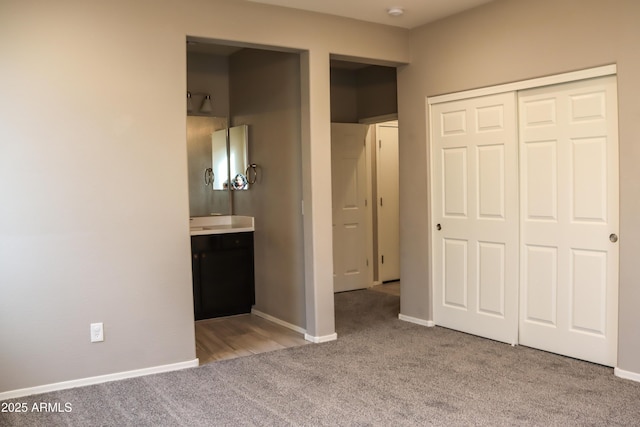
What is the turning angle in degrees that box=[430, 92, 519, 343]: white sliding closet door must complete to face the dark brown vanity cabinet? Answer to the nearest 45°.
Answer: approximately 45° to its right

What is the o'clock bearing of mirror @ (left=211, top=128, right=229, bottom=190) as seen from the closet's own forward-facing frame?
The mirror is roughly at 2 o'clock from the closet.

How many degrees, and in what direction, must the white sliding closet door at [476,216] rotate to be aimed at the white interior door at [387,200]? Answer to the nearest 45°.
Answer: approximately 90° to its right

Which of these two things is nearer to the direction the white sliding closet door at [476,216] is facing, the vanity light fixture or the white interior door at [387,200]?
the vanity light fixture

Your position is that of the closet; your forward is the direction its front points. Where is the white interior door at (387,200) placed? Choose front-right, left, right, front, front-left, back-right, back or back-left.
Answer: right

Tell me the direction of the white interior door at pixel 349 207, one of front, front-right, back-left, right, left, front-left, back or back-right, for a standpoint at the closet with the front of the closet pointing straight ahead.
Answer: right

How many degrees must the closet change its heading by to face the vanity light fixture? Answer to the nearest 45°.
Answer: approximately 45° to its right

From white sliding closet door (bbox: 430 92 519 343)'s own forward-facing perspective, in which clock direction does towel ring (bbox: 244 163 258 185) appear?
The towel ring is roughly at 2 o'clock from the white sliding closet door.

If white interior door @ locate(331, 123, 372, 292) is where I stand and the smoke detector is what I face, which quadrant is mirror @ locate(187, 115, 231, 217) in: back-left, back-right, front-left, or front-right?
front-right

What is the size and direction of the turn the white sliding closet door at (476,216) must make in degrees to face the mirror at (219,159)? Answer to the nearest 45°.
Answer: approximately 45° to its right

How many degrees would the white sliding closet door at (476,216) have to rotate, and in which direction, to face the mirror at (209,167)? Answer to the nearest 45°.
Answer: approximately 45° to its right

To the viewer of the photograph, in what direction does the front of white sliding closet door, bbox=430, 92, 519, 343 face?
facing the viewer and to the left of the viewer
